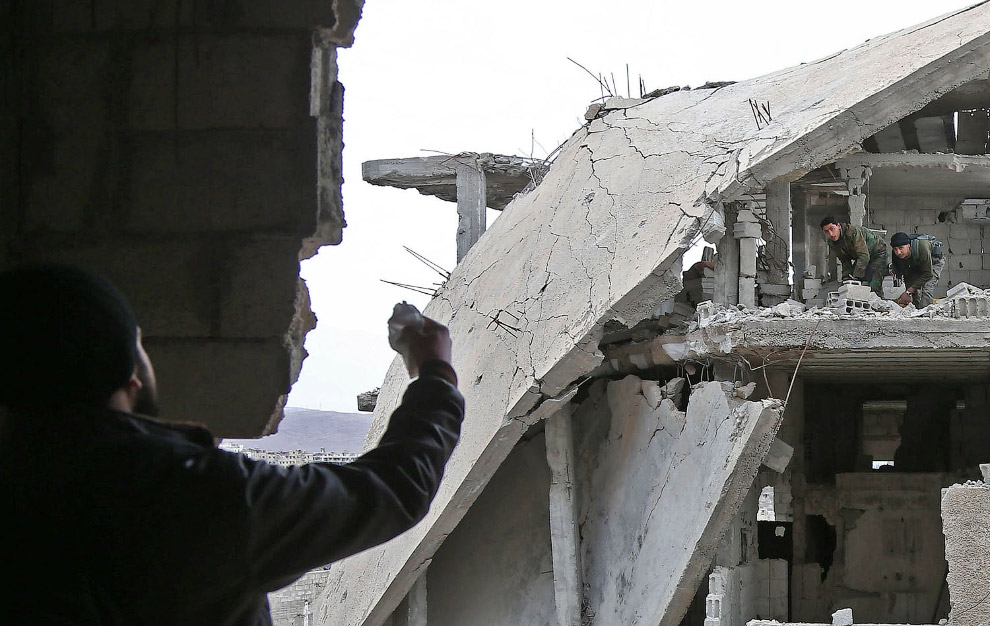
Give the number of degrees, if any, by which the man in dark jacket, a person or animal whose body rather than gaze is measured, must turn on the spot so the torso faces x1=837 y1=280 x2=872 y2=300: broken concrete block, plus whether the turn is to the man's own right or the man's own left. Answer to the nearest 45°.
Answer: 0° — they already face it

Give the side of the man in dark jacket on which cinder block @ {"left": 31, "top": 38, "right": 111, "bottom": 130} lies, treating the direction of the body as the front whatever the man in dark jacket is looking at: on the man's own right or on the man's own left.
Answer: on the man's own left

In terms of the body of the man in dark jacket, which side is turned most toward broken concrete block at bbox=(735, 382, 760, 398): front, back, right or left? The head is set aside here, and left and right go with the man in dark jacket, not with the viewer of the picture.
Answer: front

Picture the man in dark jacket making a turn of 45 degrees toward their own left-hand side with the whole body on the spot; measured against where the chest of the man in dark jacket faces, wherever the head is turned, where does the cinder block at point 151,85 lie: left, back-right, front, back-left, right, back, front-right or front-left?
front

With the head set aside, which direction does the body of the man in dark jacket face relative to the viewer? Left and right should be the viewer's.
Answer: facing away from the viewer and to the right of the viewer

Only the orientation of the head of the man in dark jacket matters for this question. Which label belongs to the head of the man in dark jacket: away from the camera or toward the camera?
away from the camera

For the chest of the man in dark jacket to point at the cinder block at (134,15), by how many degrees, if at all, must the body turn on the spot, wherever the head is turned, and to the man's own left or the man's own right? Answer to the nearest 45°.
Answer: approximately 45° to the man's own left

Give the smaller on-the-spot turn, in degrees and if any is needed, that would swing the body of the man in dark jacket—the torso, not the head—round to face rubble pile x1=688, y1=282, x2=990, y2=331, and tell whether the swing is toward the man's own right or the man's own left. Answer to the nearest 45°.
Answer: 0° — they already face it

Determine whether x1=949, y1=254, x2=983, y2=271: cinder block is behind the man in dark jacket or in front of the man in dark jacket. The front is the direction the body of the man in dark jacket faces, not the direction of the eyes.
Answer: in front

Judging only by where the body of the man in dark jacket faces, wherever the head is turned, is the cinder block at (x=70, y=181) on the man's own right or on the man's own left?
on the man's own left

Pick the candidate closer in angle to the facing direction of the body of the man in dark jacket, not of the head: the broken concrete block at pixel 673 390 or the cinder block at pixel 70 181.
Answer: the broken concrete block

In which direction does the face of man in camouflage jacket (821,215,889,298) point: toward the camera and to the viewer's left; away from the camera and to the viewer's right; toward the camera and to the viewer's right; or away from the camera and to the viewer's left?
toward the camera and to the viewer's left

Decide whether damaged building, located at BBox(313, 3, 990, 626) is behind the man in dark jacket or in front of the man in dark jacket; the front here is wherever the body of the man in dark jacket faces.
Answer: in front

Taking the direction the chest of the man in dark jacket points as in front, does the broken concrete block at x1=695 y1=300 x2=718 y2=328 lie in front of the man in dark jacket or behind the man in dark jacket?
in front

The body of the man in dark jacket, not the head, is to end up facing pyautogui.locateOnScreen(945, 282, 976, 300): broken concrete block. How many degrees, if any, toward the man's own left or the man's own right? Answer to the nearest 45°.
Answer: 0° — they already face it

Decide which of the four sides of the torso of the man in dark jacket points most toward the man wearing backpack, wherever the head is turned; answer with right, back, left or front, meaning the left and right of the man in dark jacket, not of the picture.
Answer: front
